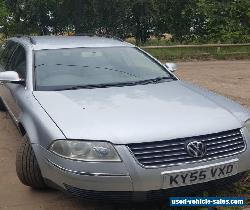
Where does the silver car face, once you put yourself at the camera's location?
facing the viewer and to the right of the viewer
